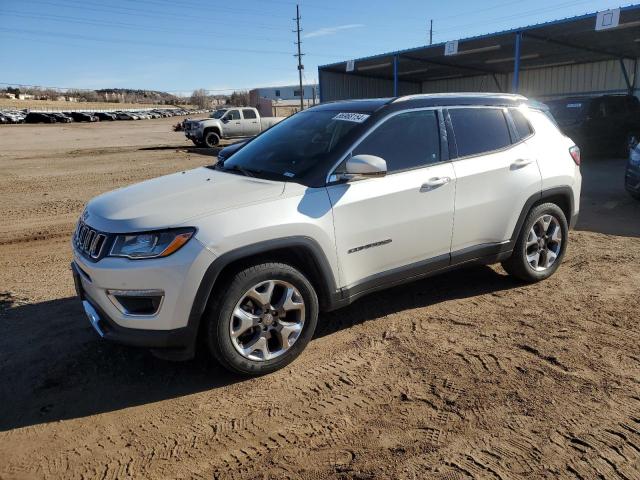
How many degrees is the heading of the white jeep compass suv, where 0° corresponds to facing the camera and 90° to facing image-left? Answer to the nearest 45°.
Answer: approximately 45°

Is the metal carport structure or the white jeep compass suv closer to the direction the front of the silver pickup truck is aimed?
the white jeep compass suv

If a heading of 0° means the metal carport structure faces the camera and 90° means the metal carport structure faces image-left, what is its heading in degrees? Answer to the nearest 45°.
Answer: approximately 45°

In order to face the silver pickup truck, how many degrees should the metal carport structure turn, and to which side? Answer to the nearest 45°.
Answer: approximately 45° to its right

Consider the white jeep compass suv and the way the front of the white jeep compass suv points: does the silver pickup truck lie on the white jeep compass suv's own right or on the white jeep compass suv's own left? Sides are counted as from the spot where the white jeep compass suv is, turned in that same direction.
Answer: on the white jeep compass suv's own right

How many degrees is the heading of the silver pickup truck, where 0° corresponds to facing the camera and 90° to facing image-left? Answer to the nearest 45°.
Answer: approximately 45°

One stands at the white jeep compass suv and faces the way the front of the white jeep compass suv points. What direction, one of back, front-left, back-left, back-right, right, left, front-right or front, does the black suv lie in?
back
